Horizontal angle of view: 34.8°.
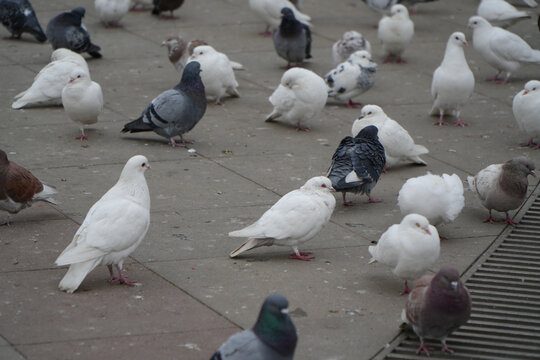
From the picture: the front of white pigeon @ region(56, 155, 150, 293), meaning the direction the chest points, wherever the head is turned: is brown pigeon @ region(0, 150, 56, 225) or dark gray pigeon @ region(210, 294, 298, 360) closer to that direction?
the dark gray pigeon

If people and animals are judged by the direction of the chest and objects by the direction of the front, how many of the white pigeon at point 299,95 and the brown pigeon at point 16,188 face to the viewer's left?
1

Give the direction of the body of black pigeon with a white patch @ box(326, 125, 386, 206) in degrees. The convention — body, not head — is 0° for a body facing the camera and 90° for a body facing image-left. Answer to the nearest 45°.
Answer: approximately 225°

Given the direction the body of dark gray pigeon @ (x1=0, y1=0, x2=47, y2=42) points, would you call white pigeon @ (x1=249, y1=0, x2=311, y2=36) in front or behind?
behind

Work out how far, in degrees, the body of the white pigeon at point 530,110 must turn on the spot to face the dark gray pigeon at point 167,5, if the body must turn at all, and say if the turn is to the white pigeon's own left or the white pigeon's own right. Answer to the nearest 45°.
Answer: approximately 90° to the white pigeon's own right

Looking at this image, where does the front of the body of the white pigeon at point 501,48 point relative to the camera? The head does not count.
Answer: to the viewer's left

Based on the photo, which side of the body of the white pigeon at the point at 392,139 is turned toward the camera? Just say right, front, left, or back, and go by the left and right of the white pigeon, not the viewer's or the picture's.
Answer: left

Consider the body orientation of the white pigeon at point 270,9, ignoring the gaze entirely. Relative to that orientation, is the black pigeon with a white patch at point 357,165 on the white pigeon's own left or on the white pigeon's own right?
on the white pigeon's own left

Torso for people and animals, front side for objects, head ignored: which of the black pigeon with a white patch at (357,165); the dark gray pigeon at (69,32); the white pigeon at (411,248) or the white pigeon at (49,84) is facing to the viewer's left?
the dark gray pigeon

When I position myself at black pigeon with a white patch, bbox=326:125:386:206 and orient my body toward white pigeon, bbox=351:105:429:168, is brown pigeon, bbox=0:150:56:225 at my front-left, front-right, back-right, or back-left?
back-left

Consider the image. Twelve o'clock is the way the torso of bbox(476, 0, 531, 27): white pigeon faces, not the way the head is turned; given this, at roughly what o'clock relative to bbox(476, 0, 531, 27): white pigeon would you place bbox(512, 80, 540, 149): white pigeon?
bbox(512, 80, 540, 149): white pigeon is roughly at 9 o'clock from bbox(476, 0, 531, 27): white pigeon.
